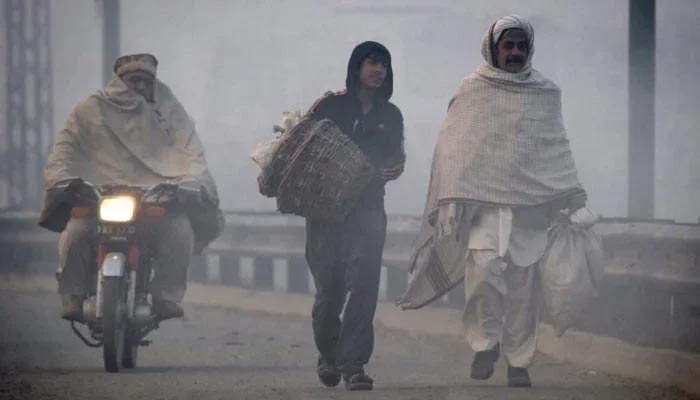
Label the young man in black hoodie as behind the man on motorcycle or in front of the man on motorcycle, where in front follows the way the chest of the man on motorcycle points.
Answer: in front

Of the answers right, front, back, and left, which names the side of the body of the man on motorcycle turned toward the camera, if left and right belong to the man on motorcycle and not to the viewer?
front

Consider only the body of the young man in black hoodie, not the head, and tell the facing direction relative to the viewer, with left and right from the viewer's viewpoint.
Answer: facing the viewer

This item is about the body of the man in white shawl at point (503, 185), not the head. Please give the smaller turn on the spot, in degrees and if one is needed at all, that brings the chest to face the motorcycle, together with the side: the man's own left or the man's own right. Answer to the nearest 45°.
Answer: approximately 90° to the man's own right

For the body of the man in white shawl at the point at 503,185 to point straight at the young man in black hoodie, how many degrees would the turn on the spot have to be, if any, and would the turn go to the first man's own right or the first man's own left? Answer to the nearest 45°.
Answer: approximately 45° to the first man's own right

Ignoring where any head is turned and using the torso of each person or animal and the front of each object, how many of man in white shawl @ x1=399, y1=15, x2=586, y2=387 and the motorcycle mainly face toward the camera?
2

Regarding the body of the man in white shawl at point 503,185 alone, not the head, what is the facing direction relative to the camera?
toward the camera

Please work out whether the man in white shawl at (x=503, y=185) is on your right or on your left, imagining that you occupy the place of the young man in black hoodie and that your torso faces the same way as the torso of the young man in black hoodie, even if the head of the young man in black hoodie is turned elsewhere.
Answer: on your left

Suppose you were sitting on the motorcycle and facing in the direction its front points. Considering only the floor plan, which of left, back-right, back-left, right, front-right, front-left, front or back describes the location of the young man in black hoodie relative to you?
front-left

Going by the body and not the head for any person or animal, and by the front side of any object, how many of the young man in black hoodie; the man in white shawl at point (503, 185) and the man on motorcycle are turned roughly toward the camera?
3

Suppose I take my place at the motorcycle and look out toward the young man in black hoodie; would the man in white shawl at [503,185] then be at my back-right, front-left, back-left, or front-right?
front-left

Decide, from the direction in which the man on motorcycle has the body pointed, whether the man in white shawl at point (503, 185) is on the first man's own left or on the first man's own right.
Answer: on the first man's own left

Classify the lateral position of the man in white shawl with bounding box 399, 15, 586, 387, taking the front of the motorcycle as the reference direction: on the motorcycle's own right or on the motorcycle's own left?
on the motorcycle's own left

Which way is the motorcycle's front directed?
toward the camera
